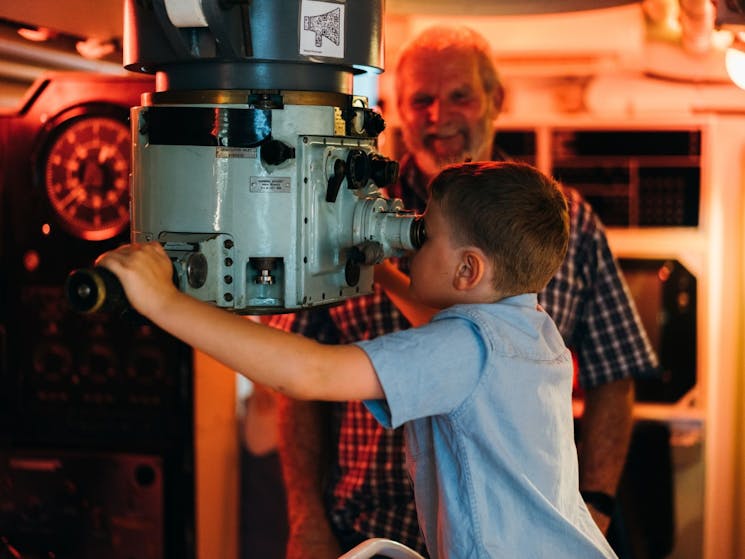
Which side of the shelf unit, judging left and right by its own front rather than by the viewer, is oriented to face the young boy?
front

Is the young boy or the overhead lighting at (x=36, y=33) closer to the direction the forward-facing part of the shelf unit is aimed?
the young boy

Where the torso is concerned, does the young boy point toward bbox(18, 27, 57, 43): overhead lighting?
yes

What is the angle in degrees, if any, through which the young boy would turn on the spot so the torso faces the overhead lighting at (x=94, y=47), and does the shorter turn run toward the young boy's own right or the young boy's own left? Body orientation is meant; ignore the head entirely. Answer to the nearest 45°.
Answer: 0° — they already face it

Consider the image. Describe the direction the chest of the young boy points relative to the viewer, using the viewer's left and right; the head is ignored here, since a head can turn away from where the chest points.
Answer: facing away from the viewer and to the left of the viewer

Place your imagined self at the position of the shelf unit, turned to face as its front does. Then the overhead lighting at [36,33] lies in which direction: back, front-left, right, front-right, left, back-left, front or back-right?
front-right

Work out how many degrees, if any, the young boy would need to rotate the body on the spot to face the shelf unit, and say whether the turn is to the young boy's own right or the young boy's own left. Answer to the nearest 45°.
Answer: approximately 90° to the young boy's own right

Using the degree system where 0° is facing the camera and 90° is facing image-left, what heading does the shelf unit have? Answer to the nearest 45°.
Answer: approximately 0°

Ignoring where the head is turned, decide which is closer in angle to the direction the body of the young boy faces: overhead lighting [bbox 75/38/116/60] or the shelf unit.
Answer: the overhead lighting

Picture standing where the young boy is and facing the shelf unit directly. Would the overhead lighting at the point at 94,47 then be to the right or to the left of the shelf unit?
left

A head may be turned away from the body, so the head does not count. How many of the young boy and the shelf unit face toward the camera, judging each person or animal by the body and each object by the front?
1

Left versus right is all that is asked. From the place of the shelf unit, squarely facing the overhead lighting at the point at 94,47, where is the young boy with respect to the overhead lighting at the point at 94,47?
left
